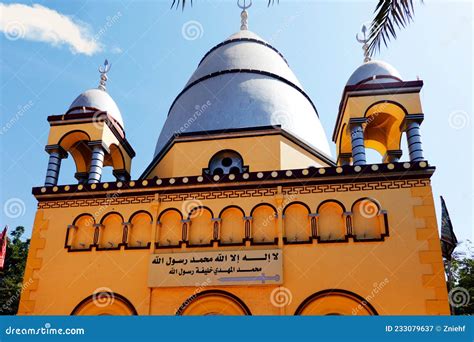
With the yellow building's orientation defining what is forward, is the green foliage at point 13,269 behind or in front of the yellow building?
behind

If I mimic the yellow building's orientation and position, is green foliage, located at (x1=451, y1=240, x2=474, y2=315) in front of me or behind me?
behind

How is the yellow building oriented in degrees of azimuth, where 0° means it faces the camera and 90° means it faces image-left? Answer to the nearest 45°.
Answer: approximately 0°
